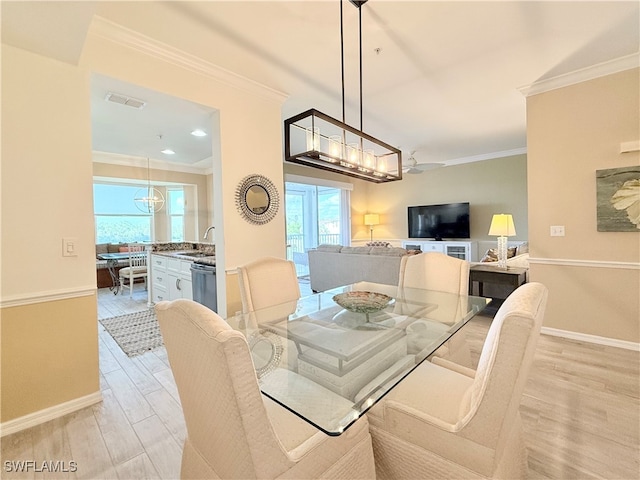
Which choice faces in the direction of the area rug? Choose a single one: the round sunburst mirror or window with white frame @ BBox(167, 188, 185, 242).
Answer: the window with white frame

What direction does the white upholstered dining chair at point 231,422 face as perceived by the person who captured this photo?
facing away from the viewer and to the right of the viewer

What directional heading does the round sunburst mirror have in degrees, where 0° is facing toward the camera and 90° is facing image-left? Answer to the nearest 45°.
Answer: approximately 315°

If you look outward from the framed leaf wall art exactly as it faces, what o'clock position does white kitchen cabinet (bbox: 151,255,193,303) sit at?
The white kitchen cabinet is roughly at 2 o'clock from the framed leaf wall art.

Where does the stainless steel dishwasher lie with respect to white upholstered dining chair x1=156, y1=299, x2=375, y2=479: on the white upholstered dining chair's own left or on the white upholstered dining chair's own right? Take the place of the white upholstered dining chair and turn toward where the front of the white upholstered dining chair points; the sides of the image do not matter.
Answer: on the white upholstered dining chair's own left

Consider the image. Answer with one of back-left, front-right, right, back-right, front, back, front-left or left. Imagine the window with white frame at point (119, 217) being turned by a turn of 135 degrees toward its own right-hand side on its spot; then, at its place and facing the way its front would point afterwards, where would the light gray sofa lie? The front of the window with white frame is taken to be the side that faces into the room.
back

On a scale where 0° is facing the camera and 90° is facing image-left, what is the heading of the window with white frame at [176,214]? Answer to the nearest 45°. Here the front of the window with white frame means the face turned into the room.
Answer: approximately 0°

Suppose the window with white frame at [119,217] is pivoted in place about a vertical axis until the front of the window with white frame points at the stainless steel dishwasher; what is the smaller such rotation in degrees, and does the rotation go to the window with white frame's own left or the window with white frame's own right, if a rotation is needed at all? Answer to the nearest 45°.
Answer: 0° — it already faces it

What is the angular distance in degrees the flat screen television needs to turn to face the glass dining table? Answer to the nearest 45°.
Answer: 0° — it already faces it

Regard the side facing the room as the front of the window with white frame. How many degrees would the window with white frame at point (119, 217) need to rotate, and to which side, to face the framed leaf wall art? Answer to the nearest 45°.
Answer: approximately 45° to its left

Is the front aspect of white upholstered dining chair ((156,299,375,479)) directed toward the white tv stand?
yes

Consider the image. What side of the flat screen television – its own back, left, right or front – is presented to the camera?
front

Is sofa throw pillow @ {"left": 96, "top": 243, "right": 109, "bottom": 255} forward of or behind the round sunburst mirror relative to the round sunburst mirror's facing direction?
behind

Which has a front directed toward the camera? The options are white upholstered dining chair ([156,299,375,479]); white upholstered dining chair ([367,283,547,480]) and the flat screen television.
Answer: the flat screen television

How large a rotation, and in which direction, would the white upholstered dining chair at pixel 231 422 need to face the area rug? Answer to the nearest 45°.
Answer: approximately 90° to its left

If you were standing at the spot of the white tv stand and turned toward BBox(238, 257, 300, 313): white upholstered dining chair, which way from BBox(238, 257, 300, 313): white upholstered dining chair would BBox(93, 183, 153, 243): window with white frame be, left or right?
right
